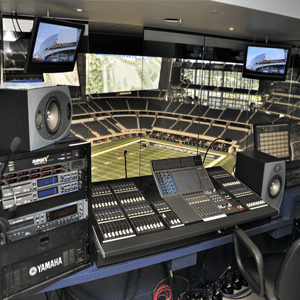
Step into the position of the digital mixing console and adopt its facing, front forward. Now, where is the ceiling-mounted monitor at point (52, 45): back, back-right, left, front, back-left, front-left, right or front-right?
back

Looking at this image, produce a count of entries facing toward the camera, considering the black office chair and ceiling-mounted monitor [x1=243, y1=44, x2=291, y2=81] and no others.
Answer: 1

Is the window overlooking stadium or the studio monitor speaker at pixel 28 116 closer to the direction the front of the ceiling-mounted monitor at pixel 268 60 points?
the studio monitor speaker

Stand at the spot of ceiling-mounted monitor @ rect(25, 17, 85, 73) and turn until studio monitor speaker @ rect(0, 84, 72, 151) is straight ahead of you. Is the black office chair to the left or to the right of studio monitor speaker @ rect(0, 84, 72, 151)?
left

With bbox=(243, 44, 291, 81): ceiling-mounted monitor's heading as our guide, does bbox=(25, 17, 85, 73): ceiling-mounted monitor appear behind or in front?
in front

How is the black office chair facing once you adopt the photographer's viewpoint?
facing away from the viewer and to the left of the viewer

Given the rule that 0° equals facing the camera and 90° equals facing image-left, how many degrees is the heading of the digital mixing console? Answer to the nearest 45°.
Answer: approximately 315°

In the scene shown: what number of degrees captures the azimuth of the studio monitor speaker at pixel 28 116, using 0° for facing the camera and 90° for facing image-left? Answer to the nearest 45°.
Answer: approximately 315°

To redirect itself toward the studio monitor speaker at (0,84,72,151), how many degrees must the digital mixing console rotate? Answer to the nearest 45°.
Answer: approximately 90° to its right
